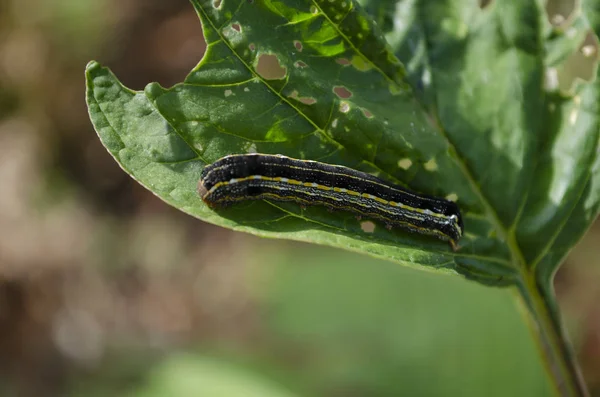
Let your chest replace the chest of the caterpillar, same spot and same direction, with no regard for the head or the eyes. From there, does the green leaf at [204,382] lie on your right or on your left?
on your right
